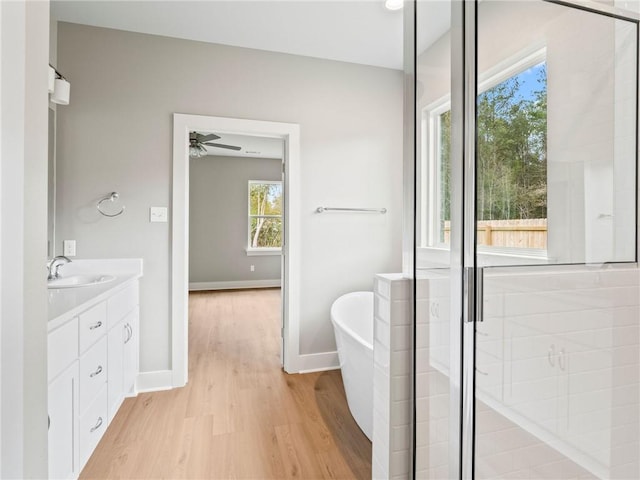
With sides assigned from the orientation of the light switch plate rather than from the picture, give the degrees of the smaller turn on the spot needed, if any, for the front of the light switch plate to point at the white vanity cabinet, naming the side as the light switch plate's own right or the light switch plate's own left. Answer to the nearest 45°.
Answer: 0° — it already faces it

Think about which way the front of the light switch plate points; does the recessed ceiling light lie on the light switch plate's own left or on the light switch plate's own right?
on the light switch plate's own left

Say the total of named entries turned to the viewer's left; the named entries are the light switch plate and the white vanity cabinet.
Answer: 0

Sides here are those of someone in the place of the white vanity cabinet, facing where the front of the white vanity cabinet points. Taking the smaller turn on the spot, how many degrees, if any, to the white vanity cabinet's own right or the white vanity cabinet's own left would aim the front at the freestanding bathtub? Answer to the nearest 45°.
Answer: approximately 45° to the white vanity cabinet's own left

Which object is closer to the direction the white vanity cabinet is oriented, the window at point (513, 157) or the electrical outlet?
the window

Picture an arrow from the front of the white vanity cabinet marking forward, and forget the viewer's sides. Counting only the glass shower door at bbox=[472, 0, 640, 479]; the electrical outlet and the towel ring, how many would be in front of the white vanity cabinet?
1

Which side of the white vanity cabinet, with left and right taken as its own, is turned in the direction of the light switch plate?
left

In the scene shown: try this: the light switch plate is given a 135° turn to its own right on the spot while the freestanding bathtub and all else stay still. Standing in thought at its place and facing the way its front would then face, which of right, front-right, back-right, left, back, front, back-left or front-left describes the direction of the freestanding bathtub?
back

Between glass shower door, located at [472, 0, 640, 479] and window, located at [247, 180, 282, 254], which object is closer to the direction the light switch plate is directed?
the glass shower door

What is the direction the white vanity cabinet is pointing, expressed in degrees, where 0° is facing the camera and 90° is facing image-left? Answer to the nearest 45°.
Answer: approximately 315°

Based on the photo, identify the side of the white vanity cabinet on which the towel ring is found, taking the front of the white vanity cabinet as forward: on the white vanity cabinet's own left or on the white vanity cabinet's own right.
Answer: on the white vanity cabinet's own left

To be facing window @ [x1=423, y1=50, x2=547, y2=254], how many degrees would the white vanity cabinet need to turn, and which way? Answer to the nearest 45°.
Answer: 0° — it already faces it

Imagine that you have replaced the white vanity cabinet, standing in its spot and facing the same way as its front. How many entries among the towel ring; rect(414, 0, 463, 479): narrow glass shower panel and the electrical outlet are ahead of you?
1
